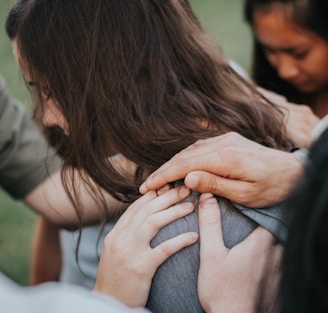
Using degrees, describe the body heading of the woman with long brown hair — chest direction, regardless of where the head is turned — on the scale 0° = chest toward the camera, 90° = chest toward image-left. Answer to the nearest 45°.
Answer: approximately 90°

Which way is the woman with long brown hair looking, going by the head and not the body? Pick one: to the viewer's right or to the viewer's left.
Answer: to the viewer's left
